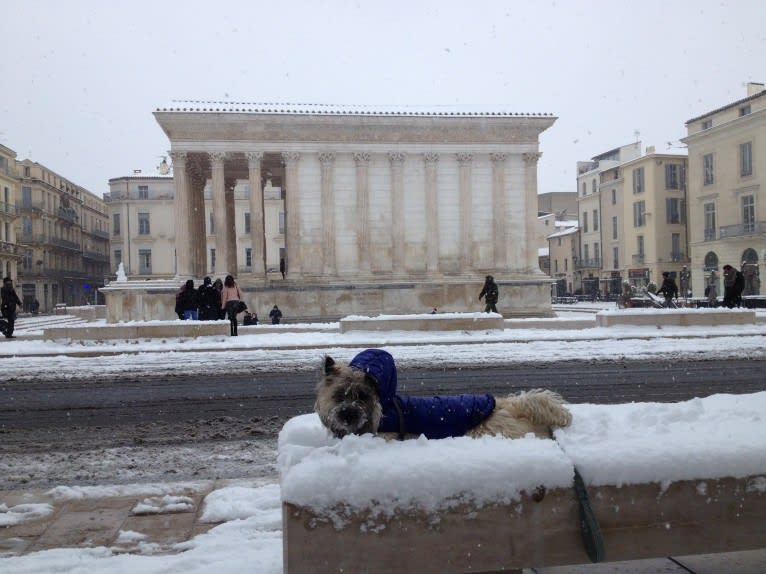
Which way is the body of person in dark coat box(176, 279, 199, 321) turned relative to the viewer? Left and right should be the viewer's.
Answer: facing away from the viewer

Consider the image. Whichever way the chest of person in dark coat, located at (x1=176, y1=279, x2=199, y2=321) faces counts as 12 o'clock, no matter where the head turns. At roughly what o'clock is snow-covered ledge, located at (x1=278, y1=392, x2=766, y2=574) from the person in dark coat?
The snow-covered ledge is roughly at 6 o'clock from the person in dark coat.

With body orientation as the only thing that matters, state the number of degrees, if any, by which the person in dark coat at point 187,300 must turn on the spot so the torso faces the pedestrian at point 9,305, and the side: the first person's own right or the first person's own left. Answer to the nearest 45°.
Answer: approximately 90° to the first person's own left

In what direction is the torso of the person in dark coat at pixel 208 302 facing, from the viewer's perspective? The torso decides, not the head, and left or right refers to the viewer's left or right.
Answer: facing away from the viewer

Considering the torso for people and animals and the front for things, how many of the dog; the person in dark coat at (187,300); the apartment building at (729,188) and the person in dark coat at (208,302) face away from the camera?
2

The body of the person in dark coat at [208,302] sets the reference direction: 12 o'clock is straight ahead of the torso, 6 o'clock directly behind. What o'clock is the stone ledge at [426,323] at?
The stone ledge is roughly at 4 o'clock from the person in dark coat.

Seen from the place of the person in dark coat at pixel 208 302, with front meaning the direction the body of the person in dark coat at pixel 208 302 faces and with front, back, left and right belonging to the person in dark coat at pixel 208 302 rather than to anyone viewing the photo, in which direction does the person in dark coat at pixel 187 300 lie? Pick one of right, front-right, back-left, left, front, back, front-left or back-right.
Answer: left

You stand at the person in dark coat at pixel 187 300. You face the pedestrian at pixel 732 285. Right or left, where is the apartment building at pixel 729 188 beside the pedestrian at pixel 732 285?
left

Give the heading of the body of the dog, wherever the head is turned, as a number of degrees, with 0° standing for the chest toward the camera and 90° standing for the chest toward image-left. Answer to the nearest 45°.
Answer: approximately 90°

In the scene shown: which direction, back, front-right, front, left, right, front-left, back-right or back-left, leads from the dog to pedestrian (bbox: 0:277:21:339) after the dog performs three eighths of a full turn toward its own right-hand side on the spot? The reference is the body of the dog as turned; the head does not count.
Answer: left

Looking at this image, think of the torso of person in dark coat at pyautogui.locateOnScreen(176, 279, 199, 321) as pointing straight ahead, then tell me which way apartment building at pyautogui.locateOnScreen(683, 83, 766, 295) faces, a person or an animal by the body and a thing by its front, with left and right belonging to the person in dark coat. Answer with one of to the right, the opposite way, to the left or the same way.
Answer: to the left

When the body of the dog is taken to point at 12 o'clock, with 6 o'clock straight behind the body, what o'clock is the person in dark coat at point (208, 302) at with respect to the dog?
The person in dark coat is roughly at 2 o'clock from the dog.

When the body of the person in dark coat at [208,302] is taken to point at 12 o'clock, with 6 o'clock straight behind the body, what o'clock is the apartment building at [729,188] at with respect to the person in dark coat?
The apartment building is roughly at 2 o'clock from the person in dark coat.
